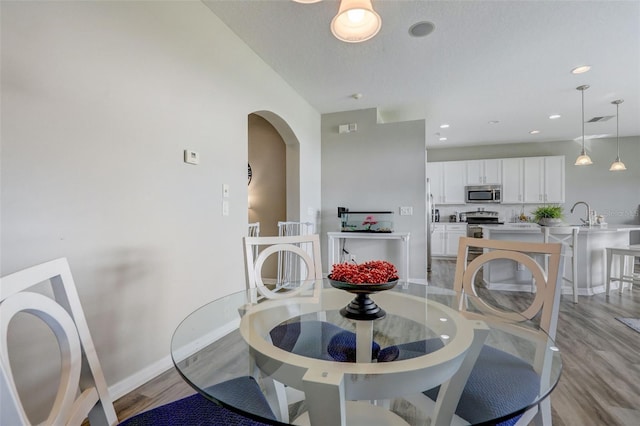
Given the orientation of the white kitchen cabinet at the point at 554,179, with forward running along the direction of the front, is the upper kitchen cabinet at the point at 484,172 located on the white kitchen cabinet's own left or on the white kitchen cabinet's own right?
on the white kitchen cabinet's own right

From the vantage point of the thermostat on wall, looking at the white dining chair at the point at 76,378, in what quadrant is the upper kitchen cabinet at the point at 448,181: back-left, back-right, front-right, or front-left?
back-left

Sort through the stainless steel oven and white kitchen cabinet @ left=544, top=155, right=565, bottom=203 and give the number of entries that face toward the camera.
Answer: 2

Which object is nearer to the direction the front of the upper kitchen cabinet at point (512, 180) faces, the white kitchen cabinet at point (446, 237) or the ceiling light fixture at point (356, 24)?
the ceiling light fixture

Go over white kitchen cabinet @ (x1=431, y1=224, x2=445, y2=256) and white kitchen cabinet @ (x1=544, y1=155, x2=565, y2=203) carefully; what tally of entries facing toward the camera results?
2

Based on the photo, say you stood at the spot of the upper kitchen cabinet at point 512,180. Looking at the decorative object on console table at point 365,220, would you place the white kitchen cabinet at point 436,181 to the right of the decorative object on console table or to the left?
right

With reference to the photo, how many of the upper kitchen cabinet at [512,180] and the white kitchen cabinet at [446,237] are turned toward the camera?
2

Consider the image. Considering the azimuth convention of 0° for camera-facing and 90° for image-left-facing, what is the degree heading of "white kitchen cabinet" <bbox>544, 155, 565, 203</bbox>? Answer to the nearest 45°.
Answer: approximately 0°

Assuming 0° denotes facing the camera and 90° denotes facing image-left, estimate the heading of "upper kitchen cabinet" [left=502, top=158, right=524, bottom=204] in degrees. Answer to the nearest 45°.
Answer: approximately 0°
